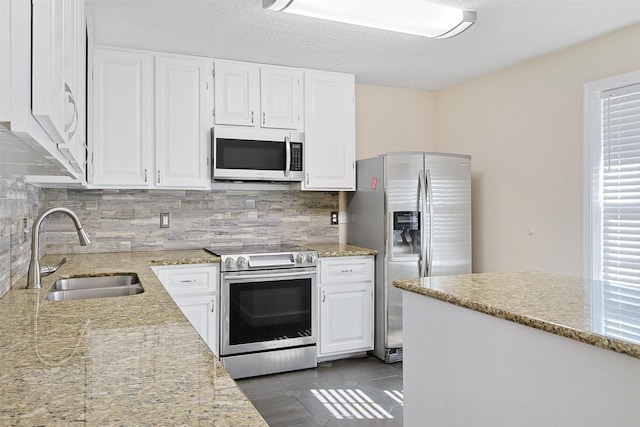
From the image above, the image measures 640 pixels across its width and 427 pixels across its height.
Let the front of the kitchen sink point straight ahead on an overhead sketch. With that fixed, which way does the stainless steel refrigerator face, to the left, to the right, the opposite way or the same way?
to the right

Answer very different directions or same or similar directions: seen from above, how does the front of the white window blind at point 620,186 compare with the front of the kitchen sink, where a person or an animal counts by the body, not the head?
very different directions

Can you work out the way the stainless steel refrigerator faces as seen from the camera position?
facing the viewer and to the right of the viewer

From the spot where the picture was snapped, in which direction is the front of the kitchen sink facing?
facing to the right of the viewer

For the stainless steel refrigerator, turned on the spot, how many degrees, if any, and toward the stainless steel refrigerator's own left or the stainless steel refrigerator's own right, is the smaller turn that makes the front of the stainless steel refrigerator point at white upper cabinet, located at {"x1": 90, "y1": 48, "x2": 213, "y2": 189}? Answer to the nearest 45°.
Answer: approximately 135° to the stainless steel refrigerator's own right

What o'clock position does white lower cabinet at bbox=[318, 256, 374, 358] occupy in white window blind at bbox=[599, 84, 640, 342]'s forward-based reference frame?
The white lower cabinet is roughly at 1 o'clock from the white window blind.

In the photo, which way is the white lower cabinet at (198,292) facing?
toward the camera

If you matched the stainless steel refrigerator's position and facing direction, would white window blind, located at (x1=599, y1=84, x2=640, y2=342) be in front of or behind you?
in front

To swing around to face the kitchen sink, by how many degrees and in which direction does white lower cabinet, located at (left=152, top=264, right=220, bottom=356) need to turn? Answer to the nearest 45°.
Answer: approximately 45° to its right

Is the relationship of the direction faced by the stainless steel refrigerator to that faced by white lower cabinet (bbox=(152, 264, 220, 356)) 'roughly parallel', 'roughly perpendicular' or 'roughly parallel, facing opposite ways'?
roughly parallel

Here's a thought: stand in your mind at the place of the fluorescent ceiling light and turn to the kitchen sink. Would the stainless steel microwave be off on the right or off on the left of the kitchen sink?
right

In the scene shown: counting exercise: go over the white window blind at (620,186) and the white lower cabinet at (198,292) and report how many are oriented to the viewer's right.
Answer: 0

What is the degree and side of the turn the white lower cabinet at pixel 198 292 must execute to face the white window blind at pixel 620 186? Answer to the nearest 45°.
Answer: approximately 90° to its left

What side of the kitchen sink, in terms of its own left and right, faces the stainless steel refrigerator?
front

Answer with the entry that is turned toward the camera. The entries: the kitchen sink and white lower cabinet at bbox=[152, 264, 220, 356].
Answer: the white lower cabinet
